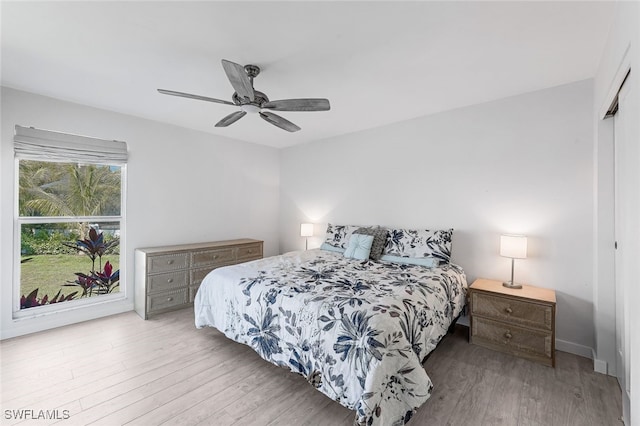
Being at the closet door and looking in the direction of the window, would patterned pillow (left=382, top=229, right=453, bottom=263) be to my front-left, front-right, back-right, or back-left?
front-right

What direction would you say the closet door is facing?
to the viewer's left

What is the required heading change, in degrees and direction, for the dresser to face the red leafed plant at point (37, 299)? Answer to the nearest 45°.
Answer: approximately 135° to its right

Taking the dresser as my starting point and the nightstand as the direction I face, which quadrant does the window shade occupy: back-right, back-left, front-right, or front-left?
back-right

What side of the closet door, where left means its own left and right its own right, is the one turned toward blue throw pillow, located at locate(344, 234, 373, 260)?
front

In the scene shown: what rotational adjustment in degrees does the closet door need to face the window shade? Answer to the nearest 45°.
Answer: approximately 45° to its left

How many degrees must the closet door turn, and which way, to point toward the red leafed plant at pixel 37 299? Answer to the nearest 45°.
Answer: approximately 45° to its left

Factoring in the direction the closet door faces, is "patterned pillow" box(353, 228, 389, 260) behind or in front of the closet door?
in front

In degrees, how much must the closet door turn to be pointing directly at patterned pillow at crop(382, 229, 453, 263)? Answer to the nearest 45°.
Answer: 0° — it already faces it

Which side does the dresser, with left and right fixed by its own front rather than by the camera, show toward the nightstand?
front

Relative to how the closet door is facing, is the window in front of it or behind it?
in front

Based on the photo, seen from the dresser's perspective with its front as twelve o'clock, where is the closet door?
The closet door is roughly at 12 o'clock from the dresser.

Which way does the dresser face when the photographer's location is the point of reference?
facing the viewer and to the right of the viewer

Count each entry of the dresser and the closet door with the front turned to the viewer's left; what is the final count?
1
